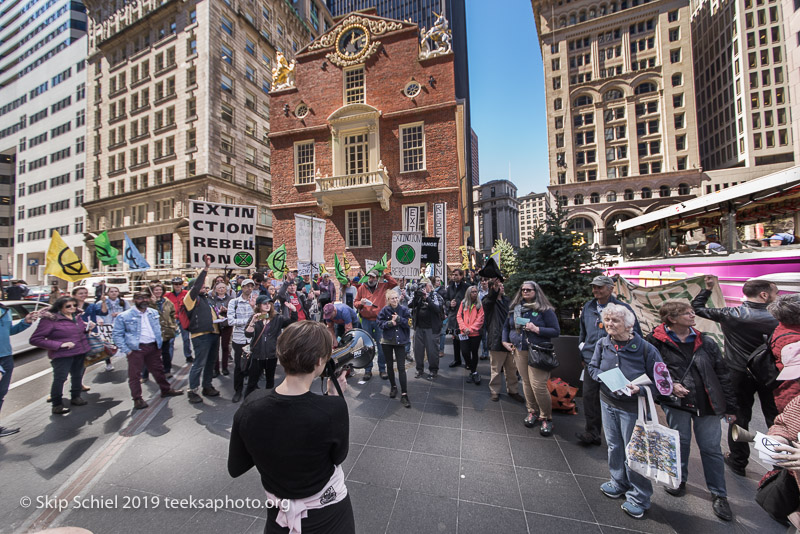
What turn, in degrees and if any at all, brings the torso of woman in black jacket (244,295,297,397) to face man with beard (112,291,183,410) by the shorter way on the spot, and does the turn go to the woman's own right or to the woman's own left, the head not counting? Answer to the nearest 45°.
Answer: approximately 135° to the woman's own right

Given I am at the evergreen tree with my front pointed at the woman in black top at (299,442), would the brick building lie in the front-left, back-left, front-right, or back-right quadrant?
back-right

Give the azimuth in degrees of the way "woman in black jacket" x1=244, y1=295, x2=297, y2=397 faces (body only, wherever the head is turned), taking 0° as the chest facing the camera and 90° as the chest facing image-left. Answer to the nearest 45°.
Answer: approximately 0°

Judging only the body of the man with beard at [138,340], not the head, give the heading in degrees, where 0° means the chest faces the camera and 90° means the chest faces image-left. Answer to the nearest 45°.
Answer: approximately 315°

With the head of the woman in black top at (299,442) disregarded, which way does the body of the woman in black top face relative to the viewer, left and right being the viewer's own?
facing away from the viewer

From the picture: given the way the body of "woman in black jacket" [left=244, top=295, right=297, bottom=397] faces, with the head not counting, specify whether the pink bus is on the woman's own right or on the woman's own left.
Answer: on the woman's own left

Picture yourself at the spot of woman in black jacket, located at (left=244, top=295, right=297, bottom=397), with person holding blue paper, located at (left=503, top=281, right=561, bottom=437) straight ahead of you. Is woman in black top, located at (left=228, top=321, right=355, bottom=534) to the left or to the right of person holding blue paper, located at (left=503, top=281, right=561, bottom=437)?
right

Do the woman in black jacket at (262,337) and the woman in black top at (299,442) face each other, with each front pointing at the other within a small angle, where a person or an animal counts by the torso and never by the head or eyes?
yes

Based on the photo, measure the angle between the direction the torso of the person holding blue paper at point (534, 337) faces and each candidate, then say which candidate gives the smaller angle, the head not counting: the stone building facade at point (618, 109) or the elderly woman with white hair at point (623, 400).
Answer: the elderly woman with white hair

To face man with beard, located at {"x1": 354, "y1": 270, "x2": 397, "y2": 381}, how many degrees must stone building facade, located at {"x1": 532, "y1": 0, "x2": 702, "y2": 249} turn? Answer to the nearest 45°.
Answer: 0° — it already faces them

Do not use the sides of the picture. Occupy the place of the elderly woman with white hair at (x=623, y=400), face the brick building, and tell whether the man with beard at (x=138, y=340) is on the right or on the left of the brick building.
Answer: left

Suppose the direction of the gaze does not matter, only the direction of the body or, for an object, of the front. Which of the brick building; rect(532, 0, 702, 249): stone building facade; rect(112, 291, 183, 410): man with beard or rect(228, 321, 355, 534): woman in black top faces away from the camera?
the woman in black top

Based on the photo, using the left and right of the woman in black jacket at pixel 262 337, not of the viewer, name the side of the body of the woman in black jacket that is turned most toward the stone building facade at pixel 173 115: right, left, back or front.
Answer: back
